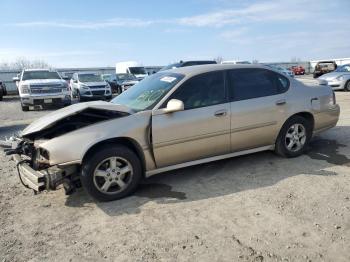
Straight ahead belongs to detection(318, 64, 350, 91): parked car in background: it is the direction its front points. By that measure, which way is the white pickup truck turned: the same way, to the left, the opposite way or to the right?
to the left

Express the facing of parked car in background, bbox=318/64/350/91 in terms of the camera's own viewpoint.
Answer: facing the viewer and to the left of the viewer

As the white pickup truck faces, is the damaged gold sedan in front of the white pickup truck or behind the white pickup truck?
in front

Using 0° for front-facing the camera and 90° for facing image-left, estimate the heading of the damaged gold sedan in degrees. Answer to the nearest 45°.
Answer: approximately 45°

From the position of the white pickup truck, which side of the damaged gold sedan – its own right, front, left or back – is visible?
right

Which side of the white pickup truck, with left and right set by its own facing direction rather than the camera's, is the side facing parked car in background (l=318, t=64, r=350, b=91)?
left

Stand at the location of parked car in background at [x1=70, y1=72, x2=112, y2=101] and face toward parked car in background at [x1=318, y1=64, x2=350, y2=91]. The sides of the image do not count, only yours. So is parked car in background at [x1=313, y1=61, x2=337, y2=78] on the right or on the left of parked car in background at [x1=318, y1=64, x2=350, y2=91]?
left

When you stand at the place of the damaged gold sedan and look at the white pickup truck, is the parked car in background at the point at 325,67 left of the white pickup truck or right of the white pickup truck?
right

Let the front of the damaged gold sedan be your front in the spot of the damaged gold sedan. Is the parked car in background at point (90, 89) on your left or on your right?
on your right

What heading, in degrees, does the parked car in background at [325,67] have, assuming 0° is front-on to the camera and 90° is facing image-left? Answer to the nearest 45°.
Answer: approximately 45°

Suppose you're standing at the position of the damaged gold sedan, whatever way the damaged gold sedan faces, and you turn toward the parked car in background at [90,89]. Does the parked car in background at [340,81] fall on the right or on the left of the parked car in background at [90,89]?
right

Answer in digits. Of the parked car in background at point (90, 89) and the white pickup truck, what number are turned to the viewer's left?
0

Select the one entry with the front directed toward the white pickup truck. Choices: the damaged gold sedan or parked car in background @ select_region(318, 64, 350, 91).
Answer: the parked car in background

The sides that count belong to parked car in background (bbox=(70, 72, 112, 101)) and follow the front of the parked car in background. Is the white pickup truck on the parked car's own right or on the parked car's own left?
on the parked car's own right
